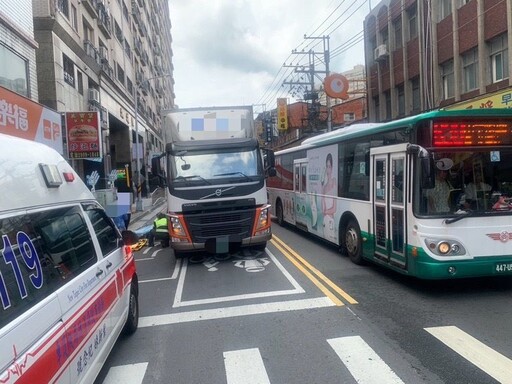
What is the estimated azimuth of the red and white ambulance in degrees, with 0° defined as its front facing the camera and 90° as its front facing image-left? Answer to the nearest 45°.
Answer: approximately 225°

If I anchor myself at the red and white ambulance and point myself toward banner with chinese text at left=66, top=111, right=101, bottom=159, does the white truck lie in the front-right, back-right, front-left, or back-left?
front-right

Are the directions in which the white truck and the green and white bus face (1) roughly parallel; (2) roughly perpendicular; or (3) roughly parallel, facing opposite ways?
roughly parallel

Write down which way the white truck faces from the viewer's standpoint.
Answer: facing the viewer

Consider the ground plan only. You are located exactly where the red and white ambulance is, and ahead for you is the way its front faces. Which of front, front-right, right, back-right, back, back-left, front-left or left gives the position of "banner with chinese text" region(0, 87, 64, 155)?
front-left

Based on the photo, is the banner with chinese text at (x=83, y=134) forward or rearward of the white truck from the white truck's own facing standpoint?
rearward

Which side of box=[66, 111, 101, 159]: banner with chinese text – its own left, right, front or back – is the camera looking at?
front

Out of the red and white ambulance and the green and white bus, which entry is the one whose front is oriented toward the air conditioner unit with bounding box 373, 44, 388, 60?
the red and white ambulance

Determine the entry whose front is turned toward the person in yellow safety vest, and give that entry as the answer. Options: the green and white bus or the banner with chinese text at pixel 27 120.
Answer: the banner with chinese text

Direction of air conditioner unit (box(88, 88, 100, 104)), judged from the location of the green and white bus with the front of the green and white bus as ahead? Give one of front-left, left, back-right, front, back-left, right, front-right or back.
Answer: back

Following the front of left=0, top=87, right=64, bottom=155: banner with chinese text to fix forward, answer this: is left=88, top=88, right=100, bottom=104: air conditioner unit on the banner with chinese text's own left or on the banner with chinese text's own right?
on the banner with chinese text's own left

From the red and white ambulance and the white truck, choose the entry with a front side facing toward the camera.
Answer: the white truck

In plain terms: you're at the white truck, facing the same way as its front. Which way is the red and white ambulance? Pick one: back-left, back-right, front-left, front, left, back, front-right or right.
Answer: front
